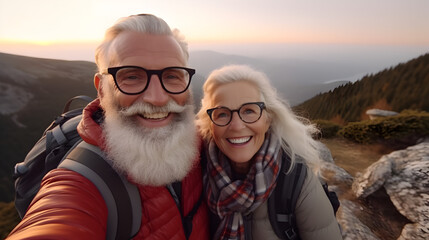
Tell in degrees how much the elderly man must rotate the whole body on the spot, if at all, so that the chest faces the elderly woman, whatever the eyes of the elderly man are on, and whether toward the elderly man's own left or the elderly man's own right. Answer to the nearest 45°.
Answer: approximately 45° to the elderly man's own left

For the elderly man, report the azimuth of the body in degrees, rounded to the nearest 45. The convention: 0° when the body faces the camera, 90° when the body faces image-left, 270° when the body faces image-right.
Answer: approximately 315°
